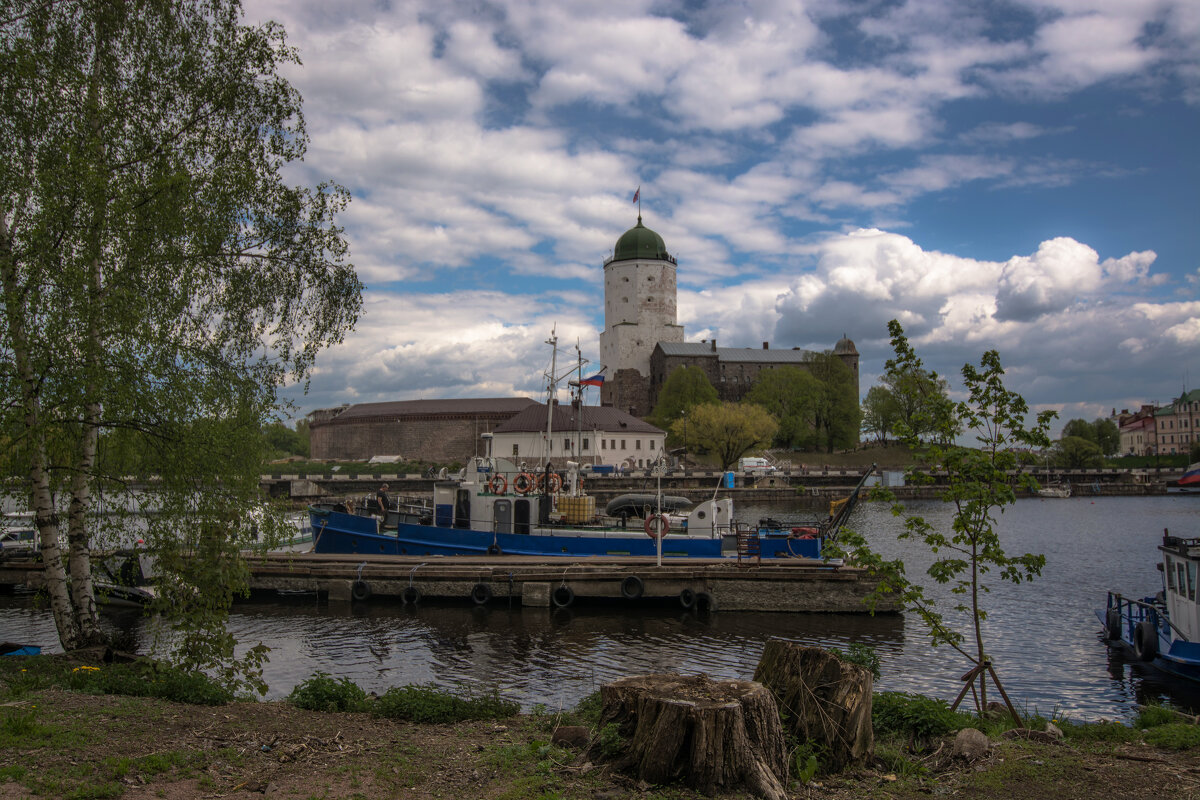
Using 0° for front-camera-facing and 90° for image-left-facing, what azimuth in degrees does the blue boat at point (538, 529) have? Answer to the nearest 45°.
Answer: approximately 90°

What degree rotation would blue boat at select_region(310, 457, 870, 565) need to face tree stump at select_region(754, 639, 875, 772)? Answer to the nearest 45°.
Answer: approximately 90° to its left
